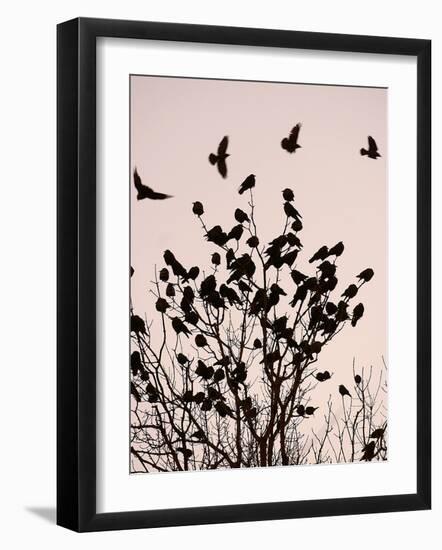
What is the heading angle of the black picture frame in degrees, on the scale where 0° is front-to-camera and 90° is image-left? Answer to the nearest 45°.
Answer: approximately 315°
